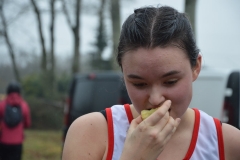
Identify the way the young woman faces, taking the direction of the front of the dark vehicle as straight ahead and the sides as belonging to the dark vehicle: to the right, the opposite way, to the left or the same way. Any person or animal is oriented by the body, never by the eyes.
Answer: the opposite way

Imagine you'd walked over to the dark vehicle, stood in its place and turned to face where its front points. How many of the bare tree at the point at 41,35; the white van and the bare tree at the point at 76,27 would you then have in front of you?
2

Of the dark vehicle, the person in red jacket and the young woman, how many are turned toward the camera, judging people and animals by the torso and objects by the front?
1

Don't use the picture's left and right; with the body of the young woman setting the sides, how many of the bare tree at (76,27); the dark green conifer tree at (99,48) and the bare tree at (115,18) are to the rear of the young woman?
3

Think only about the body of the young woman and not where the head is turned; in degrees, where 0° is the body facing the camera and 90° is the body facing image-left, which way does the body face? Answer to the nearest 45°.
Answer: approximately 0°

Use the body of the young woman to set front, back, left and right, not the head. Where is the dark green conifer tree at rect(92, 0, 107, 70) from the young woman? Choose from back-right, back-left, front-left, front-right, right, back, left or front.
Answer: back

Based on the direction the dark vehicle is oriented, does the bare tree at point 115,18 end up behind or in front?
in front

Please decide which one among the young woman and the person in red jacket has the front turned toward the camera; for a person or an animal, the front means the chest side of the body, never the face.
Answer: the young woman

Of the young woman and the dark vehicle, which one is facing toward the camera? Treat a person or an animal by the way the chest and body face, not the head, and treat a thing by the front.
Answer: the young woman

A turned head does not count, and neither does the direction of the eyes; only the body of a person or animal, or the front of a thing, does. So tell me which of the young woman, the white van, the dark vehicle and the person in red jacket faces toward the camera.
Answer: the young woman

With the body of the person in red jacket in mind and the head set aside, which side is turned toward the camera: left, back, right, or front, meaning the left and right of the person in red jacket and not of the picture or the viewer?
back

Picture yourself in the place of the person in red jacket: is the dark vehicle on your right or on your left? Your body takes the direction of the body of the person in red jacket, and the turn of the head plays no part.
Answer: on your right

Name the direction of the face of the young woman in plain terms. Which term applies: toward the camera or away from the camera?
toward the camera

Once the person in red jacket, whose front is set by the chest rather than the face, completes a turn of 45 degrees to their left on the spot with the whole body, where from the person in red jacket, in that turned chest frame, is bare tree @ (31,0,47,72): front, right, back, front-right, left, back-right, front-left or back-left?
front-right

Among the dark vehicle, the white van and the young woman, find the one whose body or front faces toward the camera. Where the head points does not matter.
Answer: the young woman

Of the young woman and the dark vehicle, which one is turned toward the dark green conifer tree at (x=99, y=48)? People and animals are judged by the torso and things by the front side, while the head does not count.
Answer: the dark vehicle
